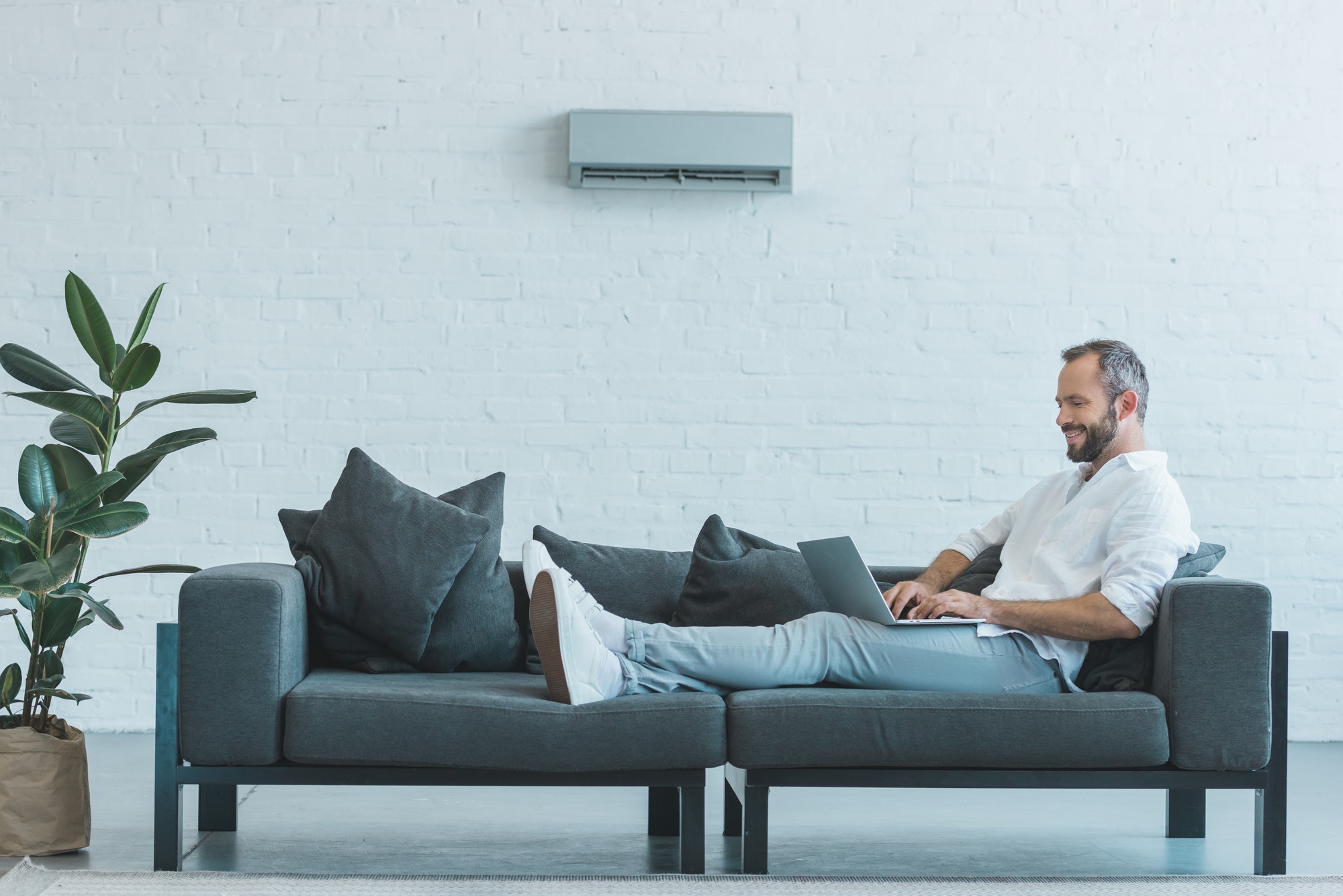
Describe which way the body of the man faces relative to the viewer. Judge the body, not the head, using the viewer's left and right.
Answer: facing to the left of the viewer

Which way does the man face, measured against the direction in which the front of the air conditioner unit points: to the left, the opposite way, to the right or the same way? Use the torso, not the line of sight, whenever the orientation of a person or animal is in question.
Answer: to the right

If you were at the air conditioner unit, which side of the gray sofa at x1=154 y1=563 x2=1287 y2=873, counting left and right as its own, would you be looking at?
back

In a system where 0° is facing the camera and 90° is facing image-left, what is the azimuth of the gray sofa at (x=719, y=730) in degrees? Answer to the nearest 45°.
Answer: approximately 0°

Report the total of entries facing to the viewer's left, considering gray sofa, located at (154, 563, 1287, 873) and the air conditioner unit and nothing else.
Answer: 0

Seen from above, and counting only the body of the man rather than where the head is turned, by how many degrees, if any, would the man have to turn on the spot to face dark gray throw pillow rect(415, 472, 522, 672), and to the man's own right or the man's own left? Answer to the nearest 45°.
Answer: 0° — they already face it

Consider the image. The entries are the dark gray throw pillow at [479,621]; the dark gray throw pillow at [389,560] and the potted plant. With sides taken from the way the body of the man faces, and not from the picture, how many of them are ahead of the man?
3

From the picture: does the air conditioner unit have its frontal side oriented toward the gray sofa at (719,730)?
yes

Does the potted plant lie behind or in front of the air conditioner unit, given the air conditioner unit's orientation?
in front
